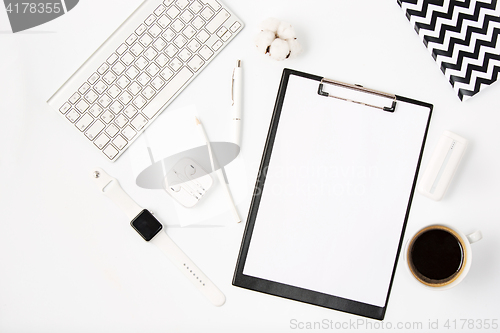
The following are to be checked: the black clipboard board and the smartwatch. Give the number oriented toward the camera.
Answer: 2

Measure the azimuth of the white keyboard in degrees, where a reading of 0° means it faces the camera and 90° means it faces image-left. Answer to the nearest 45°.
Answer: approximately 315°

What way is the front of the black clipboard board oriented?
toward the camera

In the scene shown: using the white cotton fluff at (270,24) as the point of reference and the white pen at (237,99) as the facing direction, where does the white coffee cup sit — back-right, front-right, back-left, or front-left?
front-left

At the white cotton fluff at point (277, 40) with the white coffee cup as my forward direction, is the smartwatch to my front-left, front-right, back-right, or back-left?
front-right
